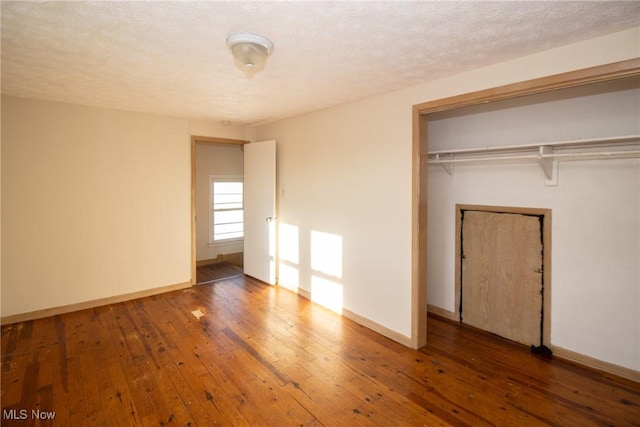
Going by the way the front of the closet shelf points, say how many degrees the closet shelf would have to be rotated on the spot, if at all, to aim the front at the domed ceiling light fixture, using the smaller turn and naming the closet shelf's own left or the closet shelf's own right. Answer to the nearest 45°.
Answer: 0° — it already faces it

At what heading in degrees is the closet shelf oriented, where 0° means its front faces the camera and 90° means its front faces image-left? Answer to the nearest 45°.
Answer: approximately 45°

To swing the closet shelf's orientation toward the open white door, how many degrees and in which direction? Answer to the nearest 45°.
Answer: approximately 45° to its right
